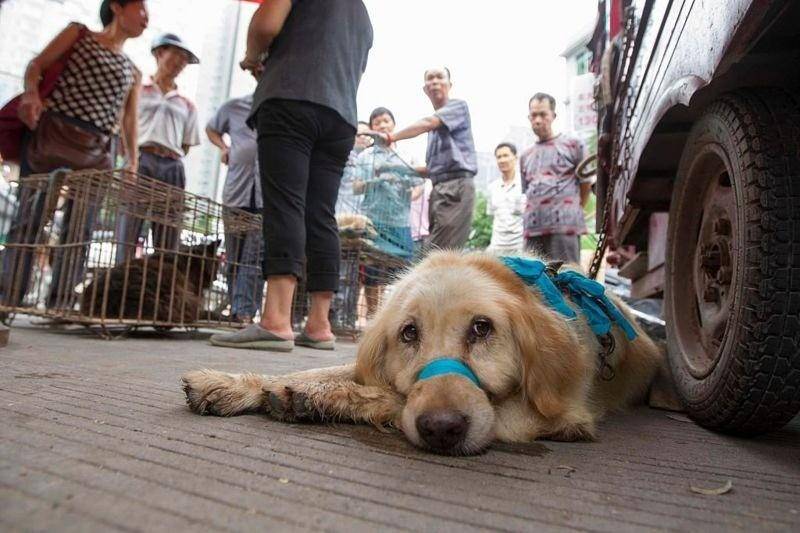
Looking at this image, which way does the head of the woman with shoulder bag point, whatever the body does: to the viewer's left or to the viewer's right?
to the viewer's right

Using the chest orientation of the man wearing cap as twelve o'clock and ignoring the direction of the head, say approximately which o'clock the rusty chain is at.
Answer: The rusty chain is roughly at 11 o'clock from the man wearing cap.

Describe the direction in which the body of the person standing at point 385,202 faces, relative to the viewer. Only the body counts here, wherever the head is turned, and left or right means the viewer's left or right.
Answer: facing the viewer

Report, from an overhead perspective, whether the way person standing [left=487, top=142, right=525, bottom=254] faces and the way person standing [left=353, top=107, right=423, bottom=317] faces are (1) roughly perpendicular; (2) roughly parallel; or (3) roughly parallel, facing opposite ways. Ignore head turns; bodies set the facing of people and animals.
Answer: roughly parallel

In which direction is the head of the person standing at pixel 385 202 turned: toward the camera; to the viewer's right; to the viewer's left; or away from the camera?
toward the camera

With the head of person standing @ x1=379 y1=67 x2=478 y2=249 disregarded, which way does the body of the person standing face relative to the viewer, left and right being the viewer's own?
facing the viewer and to the left of the viewer

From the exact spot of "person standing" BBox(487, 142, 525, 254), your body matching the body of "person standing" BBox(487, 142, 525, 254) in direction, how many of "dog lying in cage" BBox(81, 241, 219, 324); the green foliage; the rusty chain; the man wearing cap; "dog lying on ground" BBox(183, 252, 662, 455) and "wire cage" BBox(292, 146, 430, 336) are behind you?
1

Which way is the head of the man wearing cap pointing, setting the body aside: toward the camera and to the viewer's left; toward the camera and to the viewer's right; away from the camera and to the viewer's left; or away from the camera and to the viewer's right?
toward the camera and to the viewer's right

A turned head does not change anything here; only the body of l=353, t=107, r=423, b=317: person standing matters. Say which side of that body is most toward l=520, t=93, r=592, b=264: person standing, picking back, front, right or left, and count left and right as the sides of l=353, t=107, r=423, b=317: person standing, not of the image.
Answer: left
